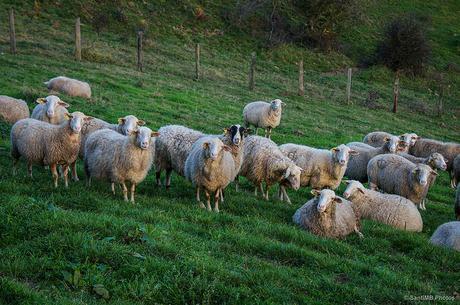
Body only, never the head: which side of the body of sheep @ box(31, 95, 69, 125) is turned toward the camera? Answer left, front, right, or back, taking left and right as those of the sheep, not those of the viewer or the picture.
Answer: front

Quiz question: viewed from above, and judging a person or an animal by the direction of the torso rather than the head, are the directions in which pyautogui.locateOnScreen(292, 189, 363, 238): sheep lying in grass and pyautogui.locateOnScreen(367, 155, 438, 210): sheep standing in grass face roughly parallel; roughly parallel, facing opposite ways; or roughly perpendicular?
roughly perpendicular

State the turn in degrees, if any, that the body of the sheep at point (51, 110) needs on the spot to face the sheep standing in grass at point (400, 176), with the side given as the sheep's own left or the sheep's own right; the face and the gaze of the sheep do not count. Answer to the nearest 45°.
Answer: approximately 90° to the sheep's own left

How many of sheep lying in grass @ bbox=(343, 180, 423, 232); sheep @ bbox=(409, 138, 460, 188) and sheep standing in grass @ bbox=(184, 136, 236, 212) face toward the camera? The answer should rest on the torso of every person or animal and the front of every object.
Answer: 1

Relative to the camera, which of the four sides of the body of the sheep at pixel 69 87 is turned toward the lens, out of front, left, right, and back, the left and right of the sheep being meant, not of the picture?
left

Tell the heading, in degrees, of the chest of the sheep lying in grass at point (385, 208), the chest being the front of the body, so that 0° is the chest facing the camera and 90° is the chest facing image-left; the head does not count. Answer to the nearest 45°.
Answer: approximately 90°

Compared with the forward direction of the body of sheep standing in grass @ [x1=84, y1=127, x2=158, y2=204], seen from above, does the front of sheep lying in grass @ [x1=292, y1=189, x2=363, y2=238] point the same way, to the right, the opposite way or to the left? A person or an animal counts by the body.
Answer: to the right

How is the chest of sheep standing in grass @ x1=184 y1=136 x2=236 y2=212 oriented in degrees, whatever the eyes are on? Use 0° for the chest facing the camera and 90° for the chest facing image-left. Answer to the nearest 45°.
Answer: approximately 0°

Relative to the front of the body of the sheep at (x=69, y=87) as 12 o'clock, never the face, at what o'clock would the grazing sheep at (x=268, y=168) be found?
The grazing sheep is roughly at 8 o'clock from the sheep.

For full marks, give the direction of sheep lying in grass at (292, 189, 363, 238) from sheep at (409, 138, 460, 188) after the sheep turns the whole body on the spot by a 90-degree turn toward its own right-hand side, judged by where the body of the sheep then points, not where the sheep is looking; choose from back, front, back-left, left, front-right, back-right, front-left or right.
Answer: back

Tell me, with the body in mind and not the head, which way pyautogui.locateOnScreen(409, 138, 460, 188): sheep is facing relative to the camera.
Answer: to the viewer's left

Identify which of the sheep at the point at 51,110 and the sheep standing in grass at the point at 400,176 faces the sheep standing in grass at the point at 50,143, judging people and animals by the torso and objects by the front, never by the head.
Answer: the sheep

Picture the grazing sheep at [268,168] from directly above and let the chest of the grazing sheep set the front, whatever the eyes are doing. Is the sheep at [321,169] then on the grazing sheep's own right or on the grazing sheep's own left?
on the grazing sheep's own left

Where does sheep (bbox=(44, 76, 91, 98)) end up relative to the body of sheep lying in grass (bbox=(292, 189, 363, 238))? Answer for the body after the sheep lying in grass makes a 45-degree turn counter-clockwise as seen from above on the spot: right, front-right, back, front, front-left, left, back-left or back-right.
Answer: back-right

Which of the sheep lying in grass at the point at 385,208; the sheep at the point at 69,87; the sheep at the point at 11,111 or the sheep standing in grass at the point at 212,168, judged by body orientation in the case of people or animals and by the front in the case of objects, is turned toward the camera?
the sheep standing in grass

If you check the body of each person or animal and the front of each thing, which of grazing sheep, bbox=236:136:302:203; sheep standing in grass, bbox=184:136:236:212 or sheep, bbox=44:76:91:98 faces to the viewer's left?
the sheep
